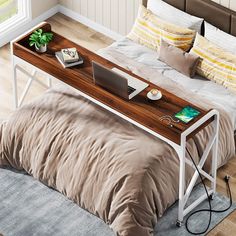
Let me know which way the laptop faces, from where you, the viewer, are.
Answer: facing away from the viewer and to the right of the viewer

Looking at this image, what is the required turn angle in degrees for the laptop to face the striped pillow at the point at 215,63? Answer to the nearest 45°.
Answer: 0° — it already faces it

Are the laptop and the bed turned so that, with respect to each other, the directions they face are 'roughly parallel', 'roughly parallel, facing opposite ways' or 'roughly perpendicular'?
roughly parallel, facing opposite ways

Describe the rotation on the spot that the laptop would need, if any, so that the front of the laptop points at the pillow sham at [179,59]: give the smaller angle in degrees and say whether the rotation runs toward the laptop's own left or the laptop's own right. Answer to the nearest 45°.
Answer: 0° — it already faces it

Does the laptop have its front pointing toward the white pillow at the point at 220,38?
yes

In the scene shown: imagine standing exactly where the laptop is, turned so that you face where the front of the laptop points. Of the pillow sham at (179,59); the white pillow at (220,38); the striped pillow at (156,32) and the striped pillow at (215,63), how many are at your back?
0

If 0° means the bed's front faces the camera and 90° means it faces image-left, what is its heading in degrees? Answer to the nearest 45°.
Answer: approximately 45°
